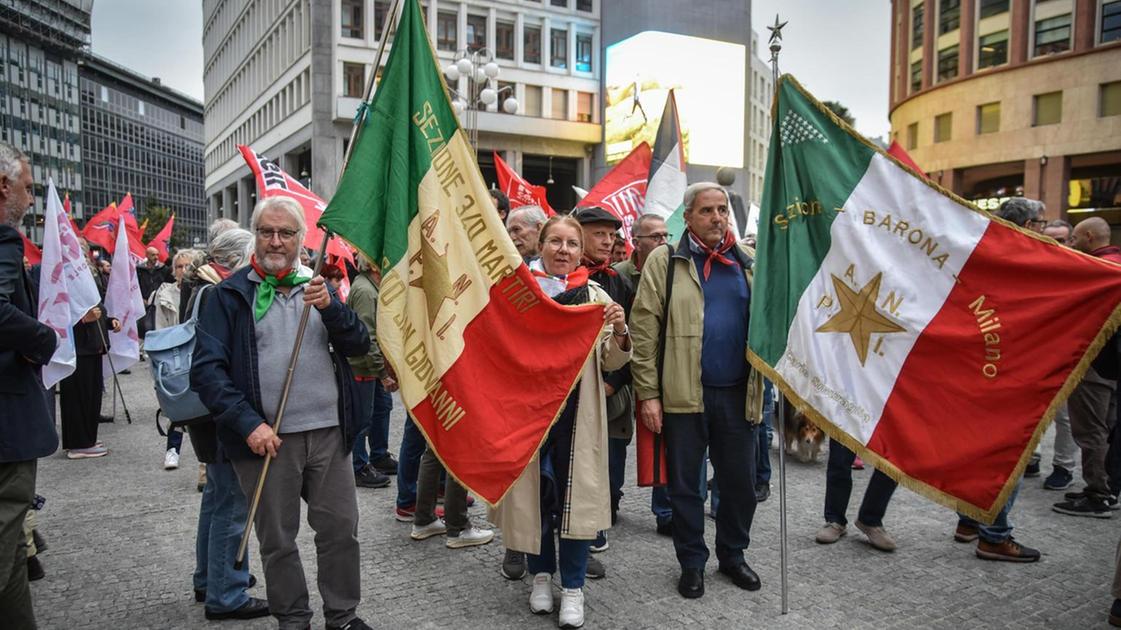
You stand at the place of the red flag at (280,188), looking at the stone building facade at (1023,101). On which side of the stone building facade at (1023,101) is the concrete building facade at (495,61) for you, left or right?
left

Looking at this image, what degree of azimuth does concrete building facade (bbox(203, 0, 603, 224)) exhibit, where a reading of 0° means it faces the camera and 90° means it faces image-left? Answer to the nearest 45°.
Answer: approximately 0°

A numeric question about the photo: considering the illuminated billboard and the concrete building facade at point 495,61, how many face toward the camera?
2

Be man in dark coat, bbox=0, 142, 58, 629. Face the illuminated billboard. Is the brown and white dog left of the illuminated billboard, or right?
right

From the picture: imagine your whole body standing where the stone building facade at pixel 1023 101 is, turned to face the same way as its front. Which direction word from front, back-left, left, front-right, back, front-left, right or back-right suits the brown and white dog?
front-left

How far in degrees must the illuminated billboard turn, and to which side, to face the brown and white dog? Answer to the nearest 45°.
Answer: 0° — it already faces it

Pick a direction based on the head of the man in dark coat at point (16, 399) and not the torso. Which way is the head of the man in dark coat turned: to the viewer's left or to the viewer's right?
to the viewer's right

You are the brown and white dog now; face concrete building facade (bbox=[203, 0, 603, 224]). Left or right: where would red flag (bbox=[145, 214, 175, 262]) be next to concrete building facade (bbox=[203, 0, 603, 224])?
left

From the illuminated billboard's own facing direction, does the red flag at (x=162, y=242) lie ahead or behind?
ahead

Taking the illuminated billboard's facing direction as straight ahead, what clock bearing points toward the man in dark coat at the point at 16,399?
The man in dark coat is roughly at 12 o'clock from the illuminated billboard.

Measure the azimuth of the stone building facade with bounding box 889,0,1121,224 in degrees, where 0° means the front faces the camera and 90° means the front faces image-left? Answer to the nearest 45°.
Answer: approximately 45°

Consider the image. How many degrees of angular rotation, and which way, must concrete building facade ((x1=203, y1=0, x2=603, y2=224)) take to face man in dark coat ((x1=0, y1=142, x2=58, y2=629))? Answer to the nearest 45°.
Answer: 0° — it already faces them
